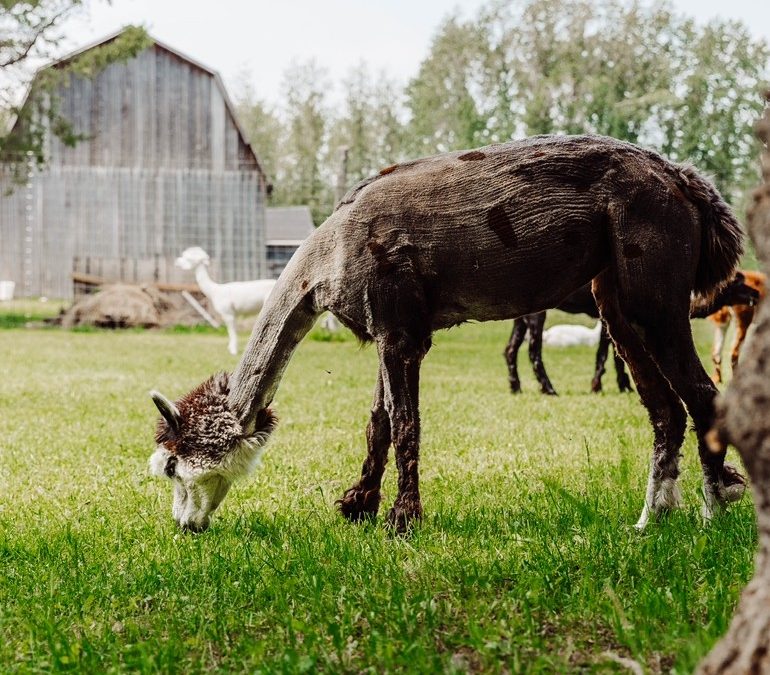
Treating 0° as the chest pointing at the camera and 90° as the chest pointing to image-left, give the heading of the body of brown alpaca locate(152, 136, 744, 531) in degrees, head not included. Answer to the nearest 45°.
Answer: approximately 90°

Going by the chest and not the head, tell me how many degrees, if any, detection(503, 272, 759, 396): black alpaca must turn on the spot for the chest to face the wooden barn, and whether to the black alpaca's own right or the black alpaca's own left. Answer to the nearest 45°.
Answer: approximately 135° to the black alpaca's own left

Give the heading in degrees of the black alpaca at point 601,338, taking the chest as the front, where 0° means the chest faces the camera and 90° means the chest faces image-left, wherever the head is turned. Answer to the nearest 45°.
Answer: approximately 270°

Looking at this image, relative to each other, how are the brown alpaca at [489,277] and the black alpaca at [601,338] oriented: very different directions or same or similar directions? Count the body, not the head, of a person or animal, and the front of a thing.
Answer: very different directions

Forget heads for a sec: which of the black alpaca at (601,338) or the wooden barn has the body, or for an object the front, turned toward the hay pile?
the wooden barn

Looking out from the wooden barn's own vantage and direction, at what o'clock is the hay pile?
The hay pile is roughly at 12 o'clock from the wooden barn.

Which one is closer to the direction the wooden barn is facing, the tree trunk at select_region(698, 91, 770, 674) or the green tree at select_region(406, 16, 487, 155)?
the tree trunk

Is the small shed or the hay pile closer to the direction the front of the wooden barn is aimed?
the hay pile

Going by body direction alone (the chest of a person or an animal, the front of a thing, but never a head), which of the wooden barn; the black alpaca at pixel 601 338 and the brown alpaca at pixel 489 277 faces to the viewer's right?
the black alpaca at pixel 601 338

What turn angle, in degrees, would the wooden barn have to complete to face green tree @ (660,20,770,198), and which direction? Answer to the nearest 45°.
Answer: approximately 90° to its left

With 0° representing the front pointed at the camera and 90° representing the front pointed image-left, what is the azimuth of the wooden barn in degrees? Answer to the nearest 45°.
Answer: approximately 0°

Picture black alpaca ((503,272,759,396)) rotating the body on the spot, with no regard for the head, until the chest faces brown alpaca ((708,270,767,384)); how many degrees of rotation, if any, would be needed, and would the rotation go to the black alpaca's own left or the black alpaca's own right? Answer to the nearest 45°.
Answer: approximately 45° to the black alpaca's own left
